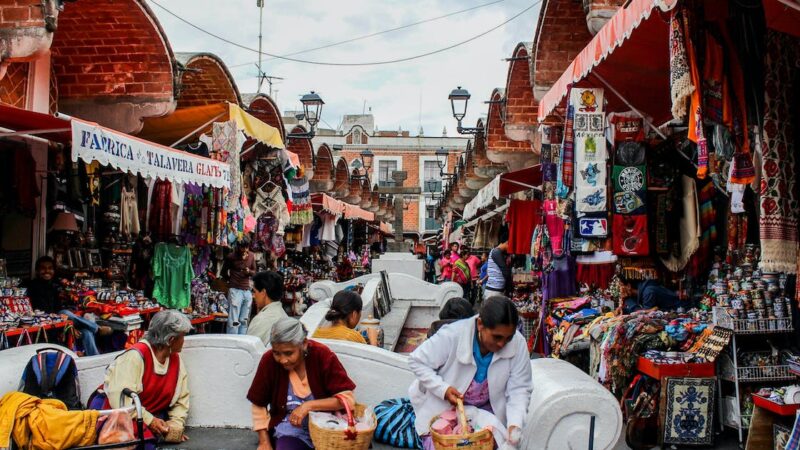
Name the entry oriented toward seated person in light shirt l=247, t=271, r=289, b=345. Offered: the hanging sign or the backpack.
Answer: the hanging sign

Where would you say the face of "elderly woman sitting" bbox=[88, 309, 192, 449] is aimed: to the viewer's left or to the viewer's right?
to the viewer's right

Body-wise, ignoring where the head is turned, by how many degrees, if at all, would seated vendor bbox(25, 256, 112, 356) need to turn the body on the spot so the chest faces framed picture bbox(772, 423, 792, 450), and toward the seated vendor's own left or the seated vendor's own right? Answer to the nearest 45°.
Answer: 0° — they already face it

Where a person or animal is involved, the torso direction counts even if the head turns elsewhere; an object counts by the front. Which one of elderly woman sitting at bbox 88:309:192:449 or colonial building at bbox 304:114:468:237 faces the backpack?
the colonial building

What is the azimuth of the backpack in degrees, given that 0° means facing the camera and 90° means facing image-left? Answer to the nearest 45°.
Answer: approximately 0°

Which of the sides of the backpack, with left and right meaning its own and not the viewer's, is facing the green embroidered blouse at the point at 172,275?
back

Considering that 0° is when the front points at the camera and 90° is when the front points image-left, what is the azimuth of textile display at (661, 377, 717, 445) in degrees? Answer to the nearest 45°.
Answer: approximately 0°

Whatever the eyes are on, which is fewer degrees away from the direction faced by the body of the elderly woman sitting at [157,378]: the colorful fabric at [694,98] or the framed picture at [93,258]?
the colorful fabric

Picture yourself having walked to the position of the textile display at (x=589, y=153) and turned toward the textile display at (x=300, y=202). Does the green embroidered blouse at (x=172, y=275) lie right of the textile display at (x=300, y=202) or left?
left
